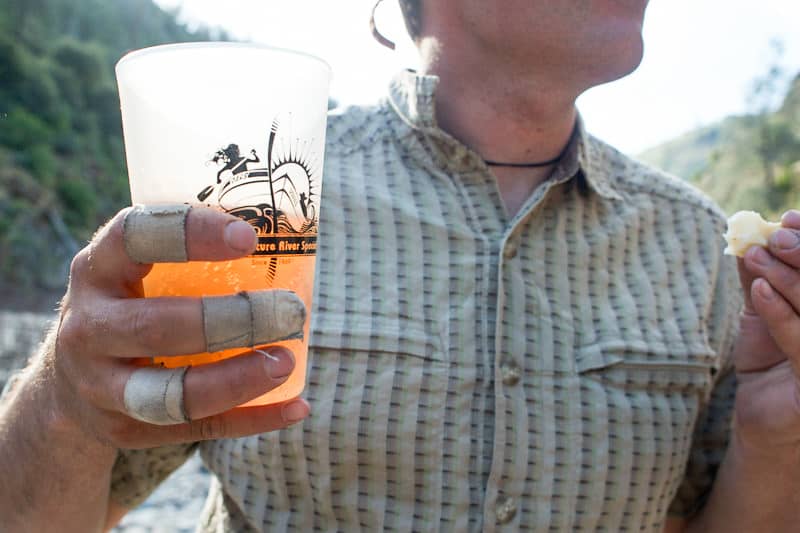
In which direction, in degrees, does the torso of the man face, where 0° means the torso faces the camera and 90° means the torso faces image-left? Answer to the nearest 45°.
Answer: approximately 0°

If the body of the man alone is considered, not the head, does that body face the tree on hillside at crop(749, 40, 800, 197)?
no
